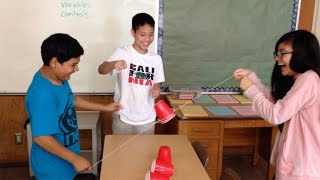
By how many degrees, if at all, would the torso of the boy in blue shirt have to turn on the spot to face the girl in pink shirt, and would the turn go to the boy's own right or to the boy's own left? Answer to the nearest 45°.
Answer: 0° — they already face them

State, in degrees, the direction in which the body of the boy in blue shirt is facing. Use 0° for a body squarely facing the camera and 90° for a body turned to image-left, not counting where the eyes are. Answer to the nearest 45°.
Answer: approximately 270°

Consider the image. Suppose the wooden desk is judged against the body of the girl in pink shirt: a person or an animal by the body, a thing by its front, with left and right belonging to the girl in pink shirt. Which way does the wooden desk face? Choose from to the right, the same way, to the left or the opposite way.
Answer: to the left

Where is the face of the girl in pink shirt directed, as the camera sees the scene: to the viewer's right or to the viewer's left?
to the viewer's left

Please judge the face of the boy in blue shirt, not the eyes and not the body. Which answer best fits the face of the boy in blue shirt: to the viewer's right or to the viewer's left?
to the viewer's right

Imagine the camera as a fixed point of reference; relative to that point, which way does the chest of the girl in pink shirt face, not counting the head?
to the viewer's left

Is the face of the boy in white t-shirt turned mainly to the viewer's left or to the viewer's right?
to the viewer's right

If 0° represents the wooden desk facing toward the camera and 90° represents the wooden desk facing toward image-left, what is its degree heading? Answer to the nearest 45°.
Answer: approximately 0°

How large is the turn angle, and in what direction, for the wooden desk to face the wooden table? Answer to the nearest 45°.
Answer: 0° — it already faces it
